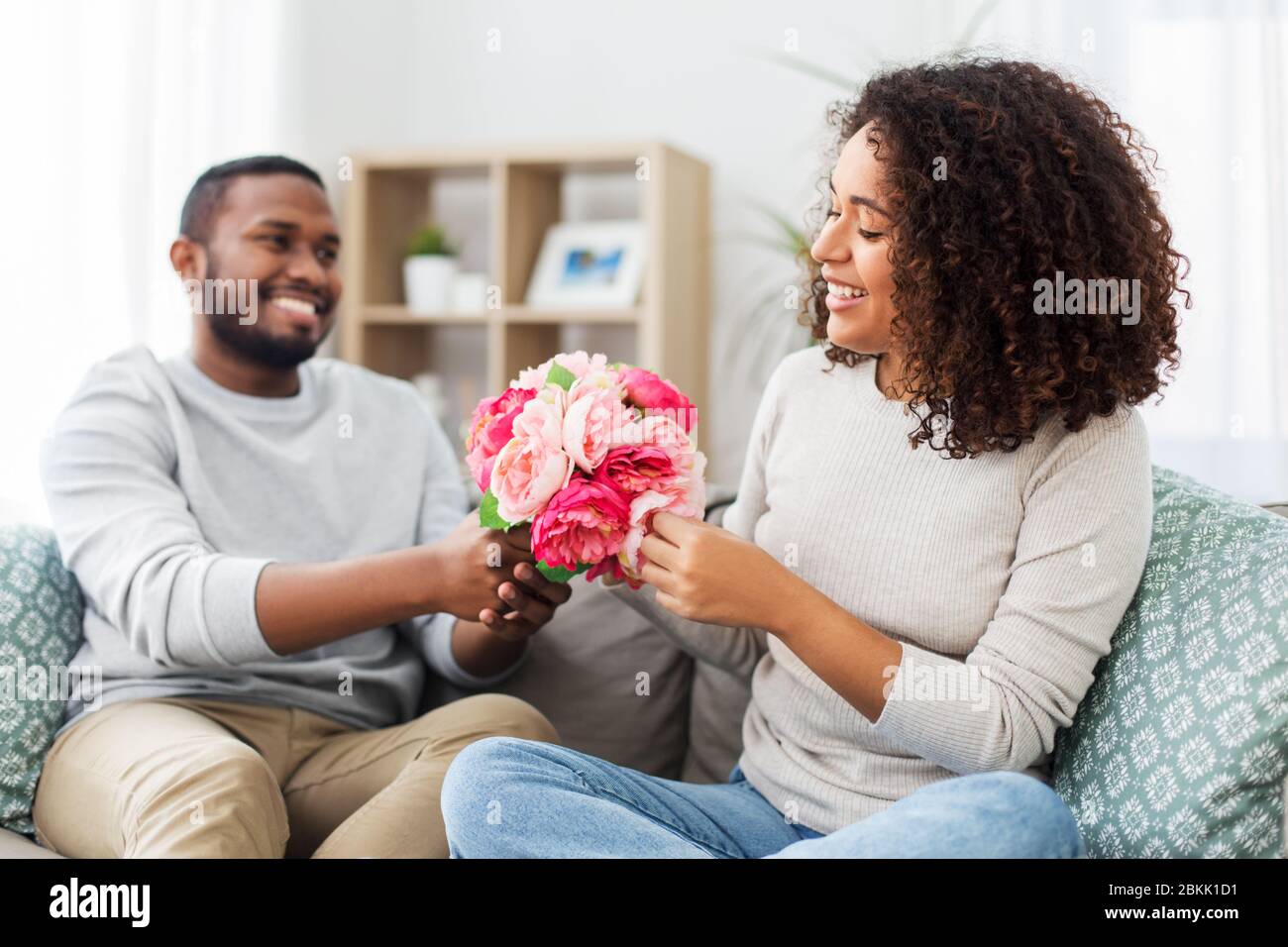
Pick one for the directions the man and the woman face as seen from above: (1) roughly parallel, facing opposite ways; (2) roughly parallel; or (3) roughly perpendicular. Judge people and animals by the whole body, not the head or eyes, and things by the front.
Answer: roughly perpendicular

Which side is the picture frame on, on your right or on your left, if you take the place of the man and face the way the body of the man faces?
on your left

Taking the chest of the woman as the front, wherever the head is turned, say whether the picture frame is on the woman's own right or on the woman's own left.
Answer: on the woman's own right

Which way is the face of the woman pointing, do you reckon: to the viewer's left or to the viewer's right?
to the viewer's left

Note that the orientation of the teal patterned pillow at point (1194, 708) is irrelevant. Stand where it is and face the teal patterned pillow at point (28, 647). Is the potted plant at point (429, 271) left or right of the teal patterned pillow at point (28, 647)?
right

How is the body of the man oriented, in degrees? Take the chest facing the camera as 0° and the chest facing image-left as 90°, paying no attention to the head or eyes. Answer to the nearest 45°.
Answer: approximately 315°

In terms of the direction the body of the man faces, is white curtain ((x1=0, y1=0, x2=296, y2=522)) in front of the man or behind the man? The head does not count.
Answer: behind

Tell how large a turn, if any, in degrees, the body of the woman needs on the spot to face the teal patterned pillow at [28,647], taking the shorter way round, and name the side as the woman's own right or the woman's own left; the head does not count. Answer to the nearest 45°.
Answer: approximately 45° to the woman's own right
